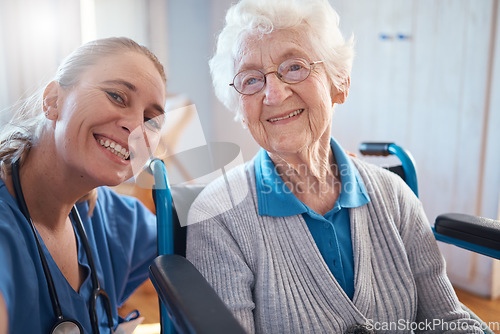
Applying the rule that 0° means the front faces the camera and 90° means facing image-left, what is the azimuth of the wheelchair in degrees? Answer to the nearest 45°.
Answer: approximately 315°
